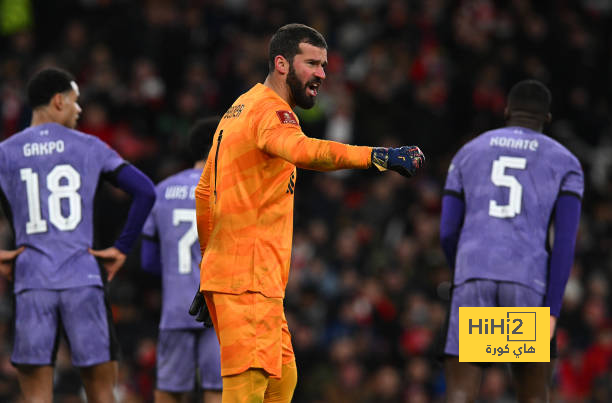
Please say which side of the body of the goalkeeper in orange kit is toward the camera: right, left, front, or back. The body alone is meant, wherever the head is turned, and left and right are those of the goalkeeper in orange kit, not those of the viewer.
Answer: right
